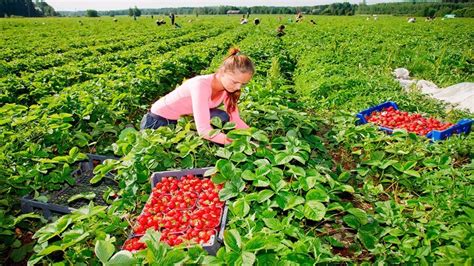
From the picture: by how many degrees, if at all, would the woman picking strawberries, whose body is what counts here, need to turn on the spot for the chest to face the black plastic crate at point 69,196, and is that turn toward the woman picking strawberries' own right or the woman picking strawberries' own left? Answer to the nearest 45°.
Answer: approximately 135° to the woman picking strawberries' own right

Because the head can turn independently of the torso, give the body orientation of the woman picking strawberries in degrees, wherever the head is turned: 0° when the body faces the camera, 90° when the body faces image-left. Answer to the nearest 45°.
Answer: approximately 315°

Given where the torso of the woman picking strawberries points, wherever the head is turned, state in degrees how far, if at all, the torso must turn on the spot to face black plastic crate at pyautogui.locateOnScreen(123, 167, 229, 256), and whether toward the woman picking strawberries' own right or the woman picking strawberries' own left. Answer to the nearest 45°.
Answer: approximately 45° to the woman picking strawberries' own right

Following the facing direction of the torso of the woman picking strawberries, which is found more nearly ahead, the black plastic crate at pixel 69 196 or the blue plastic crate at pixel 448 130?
the blue plastic crate

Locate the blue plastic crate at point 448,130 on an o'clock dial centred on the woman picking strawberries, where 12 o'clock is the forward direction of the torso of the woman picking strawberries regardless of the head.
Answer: The blue plastic crate is roughly at 10 o'clock from the woman picking strawberries.
